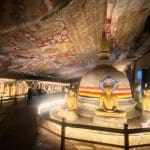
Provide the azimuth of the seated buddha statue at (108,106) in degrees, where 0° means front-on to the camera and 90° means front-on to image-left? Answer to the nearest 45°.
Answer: approximately 0°

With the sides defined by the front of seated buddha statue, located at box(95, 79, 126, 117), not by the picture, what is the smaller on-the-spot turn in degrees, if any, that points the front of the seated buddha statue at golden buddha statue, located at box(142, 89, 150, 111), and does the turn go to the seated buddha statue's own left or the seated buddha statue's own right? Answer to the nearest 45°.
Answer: approximately 135° to the seated buddha statue's own left

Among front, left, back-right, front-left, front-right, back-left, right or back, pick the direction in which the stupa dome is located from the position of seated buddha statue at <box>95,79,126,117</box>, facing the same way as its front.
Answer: back

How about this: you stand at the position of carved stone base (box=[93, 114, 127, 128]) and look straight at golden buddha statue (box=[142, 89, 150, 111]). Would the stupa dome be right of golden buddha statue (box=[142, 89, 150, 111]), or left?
left
